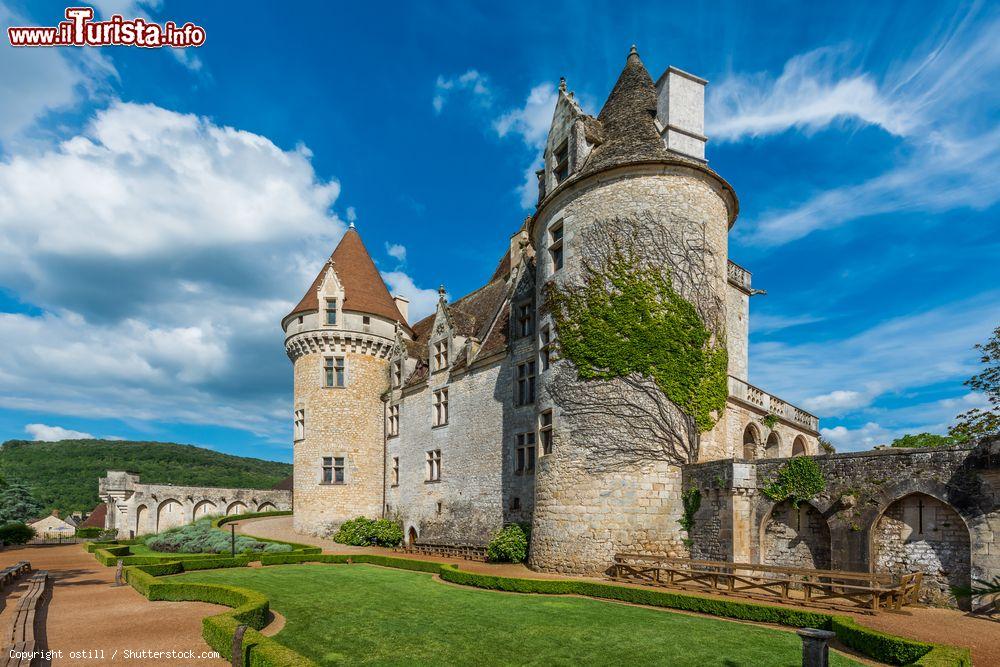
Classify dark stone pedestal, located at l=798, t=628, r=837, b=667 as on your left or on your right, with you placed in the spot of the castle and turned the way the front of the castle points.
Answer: on your left

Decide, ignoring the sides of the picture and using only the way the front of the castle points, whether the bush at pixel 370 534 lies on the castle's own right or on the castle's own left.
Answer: on the castle's own right

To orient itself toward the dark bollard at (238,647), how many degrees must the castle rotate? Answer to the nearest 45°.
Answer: approximately 45° to its left

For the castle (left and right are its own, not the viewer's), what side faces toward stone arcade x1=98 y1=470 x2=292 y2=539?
right

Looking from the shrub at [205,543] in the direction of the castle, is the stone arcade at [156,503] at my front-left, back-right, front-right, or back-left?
back-left

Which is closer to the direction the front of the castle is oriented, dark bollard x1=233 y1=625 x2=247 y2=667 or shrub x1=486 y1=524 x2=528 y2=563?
the dark bollard

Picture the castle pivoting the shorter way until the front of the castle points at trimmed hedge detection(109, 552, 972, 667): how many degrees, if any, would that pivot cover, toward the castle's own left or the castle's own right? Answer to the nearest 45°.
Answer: approximately 45° to the castle's own left
